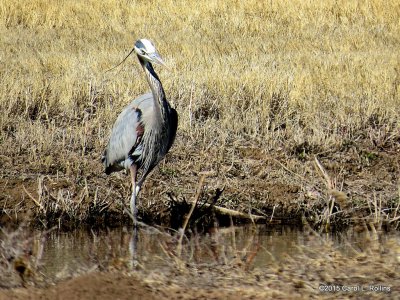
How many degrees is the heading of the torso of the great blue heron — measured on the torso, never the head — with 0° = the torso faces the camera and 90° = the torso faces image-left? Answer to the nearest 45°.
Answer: approximately 315°

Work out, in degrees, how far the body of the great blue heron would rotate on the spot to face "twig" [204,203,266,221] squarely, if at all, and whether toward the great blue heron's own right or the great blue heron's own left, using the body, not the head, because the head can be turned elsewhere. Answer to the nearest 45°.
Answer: approximately 45° to the great blue heron's own left
